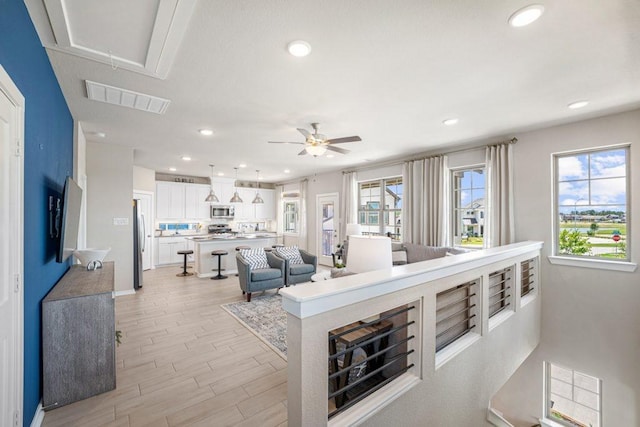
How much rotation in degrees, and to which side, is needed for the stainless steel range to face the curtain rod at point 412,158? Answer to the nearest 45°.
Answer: approximately 45° to its left

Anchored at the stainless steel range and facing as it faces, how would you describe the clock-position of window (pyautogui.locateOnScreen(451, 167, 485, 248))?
The window is roughly at 11 o'clock from the stainless steel range.

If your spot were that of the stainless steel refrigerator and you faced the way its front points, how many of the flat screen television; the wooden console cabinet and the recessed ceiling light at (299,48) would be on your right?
3

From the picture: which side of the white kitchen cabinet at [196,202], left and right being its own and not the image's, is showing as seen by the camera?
front

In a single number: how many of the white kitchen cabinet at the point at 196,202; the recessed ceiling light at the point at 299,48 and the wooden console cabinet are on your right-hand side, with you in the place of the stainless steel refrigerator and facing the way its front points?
2

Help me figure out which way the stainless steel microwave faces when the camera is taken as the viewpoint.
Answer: facing the viewer

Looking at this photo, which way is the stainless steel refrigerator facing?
to the viewer's right

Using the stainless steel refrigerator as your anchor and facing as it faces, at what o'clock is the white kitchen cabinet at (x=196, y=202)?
The white kitchen cabinet is roughly at 10 o'clock from the stainless steel refrigerator.

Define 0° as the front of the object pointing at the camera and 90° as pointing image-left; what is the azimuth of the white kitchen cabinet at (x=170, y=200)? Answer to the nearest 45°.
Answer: approximately 0°

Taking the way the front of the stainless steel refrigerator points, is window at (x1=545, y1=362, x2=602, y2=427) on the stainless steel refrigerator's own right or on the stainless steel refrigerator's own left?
on the stainless steel refrigerator's own right

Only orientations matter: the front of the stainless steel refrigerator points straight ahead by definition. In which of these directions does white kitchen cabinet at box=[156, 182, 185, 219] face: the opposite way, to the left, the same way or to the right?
to the right

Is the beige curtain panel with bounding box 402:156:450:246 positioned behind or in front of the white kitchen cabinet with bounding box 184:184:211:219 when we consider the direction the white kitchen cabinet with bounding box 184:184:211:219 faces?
in front

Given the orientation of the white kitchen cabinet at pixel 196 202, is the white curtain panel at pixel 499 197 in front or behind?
in front

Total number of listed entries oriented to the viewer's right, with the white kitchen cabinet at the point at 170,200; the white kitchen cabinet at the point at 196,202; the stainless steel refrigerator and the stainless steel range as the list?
1

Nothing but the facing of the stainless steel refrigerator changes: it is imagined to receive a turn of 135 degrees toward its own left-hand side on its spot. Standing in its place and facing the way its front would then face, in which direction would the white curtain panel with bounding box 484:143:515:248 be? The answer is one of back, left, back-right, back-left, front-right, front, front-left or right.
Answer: back
